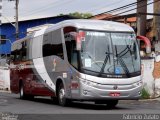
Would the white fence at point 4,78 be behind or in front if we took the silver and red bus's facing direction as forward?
behind

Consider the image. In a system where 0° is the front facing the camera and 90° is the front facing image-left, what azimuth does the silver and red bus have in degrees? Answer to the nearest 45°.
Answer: approximately 315°

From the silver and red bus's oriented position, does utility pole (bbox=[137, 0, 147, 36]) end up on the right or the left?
on its left
